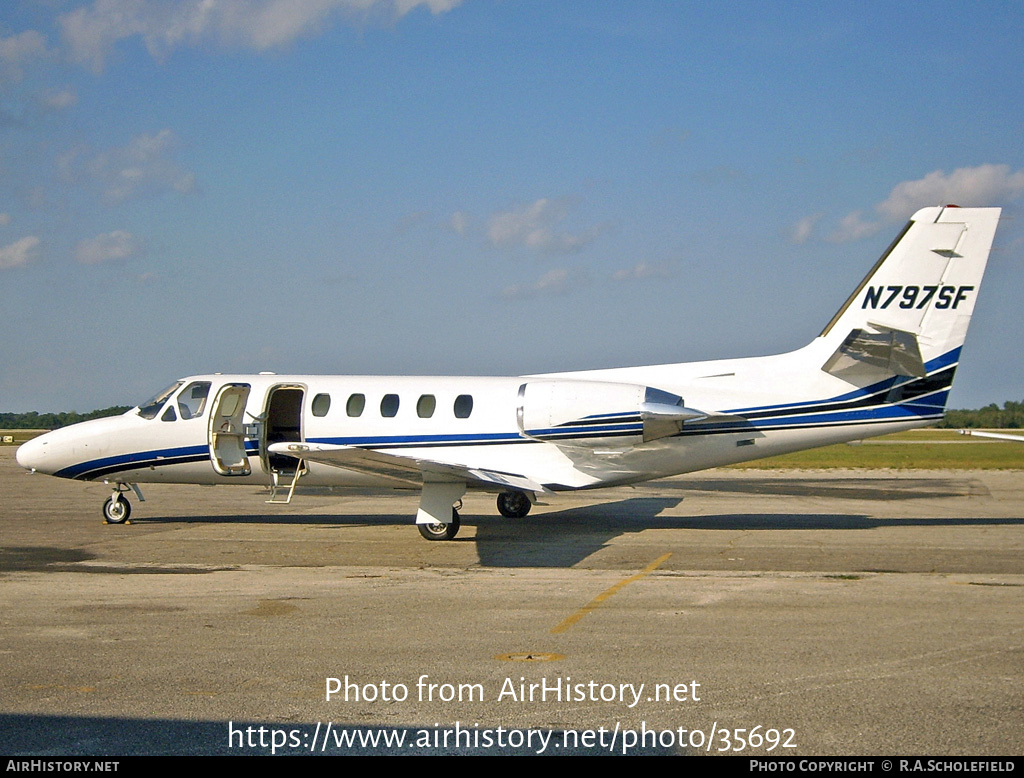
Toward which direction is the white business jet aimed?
to the viewer's left
